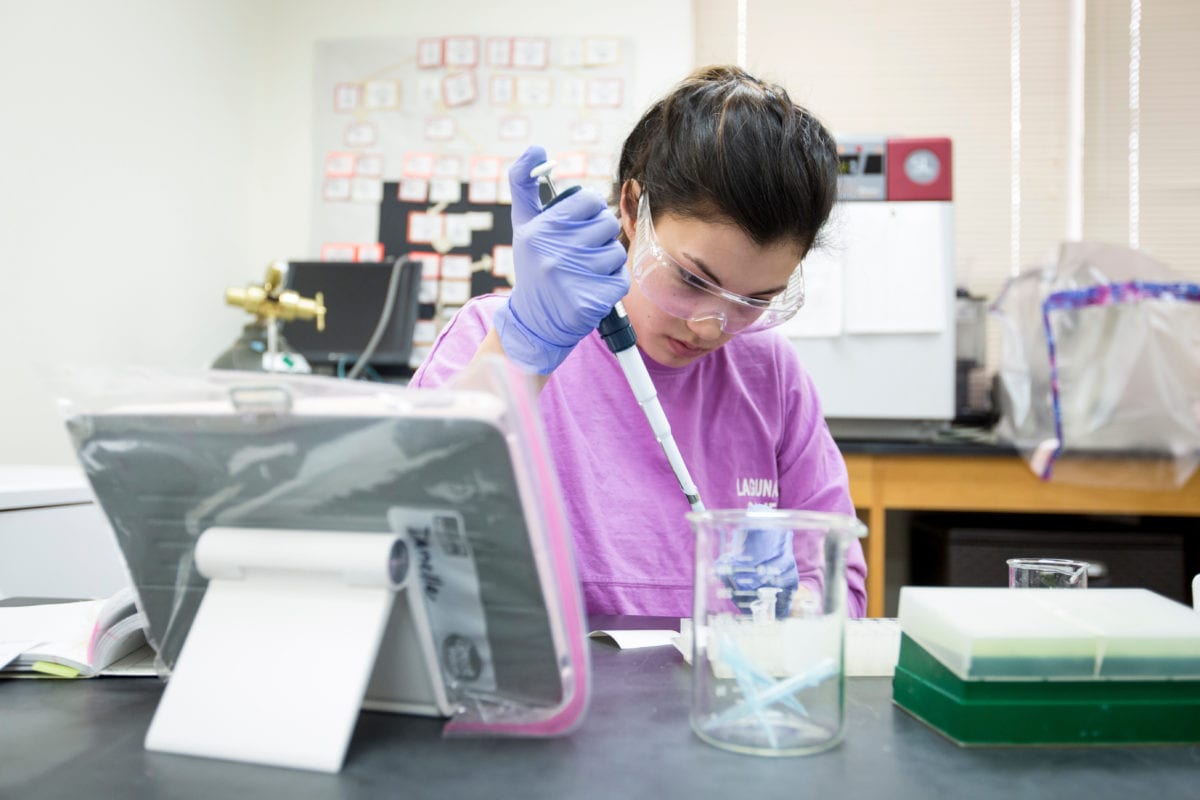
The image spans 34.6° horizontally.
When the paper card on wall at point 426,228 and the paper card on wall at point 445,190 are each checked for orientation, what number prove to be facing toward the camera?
2

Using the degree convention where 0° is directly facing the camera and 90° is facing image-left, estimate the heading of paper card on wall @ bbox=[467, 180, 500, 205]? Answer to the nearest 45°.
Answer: approximately 0°

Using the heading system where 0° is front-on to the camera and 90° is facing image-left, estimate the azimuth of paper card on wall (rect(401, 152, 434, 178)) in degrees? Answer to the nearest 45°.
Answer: approximately 0°
